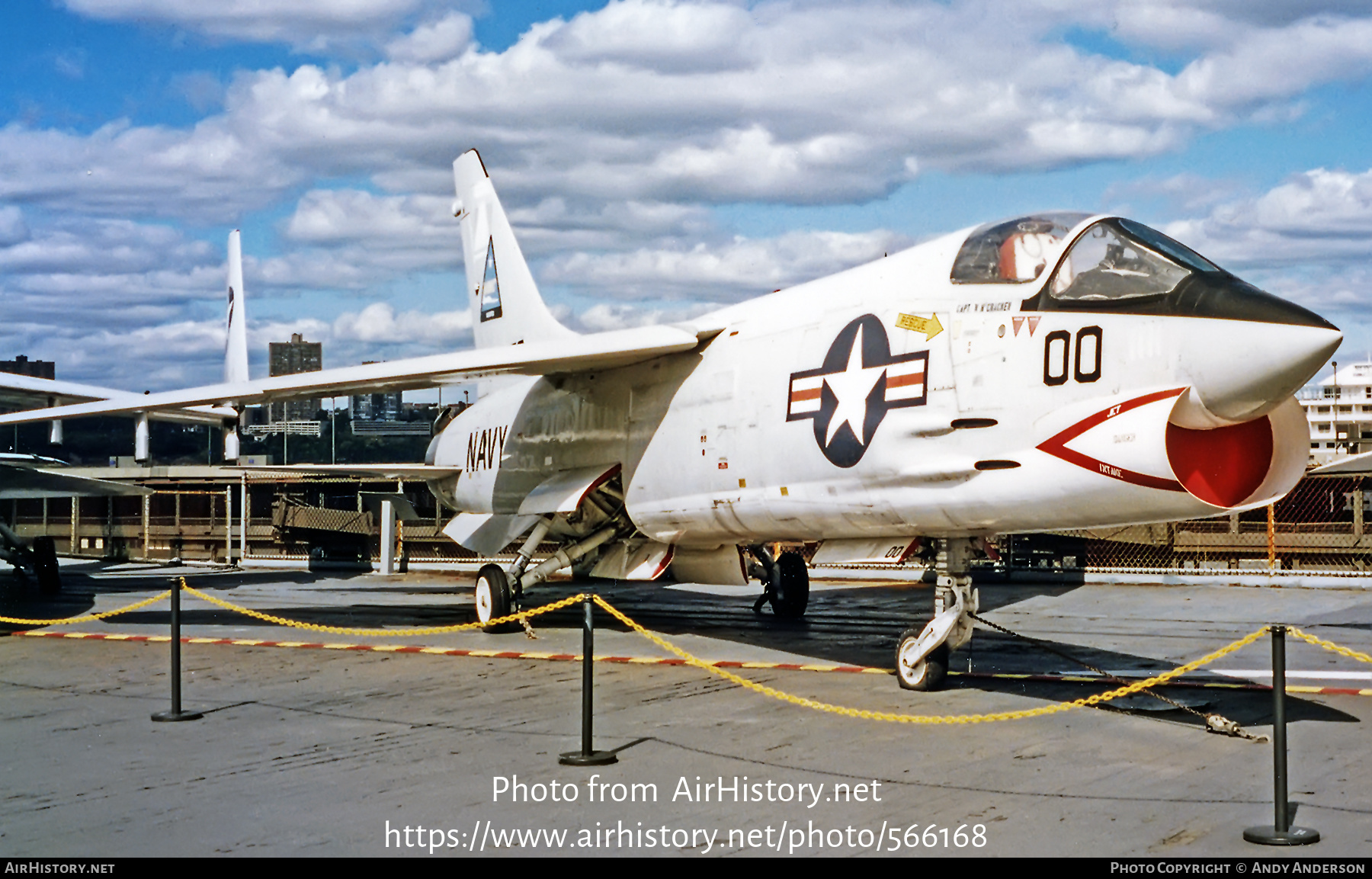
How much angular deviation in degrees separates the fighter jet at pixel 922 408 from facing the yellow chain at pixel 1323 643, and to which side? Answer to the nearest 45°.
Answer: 0° — it already faces it

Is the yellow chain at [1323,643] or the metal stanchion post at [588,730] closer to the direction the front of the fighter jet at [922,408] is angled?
the yellow chain

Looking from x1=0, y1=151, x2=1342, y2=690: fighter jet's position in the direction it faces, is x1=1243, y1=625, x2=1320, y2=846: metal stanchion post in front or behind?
in front

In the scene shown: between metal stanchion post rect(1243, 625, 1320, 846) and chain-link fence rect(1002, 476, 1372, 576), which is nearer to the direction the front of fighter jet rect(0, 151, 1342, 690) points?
the metal stanchion post

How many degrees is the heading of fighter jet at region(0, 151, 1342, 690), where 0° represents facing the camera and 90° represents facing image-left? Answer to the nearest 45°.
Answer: approximately 315°

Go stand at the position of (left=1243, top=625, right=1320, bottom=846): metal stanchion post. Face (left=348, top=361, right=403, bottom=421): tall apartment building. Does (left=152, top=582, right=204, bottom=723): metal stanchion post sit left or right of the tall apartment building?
left

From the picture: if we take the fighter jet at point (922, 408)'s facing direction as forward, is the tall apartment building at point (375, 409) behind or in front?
behind

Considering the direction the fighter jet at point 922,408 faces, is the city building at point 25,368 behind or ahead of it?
behind

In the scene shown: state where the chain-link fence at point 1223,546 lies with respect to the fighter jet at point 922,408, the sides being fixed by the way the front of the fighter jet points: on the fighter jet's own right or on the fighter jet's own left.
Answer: on the fighter jet's own left

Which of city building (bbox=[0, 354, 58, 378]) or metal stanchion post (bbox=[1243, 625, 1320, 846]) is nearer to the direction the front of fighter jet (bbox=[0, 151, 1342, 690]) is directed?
the metal stanchion post

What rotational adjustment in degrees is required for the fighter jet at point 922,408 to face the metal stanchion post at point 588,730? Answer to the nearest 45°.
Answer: approximately 90° to its right

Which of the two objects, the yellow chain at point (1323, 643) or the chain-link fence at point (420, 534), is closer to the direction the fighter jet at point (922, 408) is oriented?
the yellow chain

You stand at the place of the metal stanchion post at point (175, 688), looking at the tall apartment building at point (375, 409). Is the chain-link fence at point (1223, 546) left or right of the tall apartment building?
right

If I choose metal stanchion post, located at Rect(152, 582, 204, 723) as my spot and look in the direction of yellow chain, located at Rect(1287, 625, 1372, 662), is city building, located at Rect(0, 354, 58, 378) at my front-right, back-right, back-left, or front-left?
back-left

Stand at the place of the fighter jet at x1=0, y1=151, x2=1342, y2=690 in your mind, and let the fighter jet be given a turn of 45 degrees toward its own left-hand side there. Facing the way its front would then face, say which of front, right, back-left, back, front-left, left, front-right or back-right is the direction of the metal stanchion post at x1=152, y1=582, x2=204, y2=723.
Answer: back

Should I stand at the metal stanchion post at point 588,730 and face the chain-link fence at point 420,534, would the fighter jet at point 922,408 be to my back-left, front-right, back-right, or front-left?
front-right

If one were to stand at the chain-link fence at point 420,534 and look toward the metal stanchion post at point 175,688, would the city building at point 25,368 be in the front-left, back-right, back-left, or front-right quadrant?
back-right
